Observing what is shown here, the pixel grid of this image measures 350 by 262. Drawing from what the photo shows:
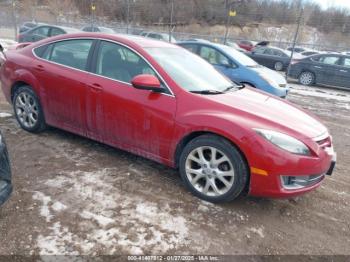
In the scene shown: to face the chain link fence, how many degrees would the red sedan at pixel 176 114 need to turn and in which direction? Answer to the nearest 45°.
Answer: approximately 135° to its left

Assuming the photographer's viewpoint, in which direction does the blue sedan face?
facing the viewer and to the right of the viewer

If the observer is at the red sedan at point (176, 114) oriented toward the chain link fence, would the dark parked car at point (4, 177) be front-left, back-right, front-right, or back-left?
back-left

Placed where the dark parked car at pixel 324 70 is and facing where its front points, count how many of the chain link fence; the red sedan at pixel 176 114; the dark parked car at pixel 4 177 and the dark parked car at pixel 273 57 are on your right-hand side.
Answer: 2

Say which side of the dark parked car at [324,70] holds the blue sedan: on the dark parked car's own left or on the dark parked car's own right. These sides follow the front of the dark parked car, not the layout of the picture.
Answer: on the dark parked car's own right

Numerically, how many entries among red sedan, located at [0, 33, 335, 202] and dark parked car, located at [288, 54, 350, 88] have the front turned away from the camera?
0

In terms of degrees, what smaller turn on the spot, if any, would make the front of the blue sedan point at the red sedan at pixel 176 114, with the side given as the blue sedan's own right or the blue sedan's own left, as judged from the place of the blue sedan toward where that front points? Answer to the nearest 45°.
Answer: approximately 45° to the blue sedan's own right
